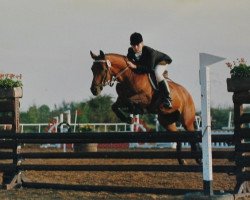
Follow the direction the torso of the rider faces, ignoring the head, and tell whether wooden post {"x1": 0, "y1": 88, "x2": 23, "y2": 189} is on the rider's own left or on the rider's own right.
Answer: on the rider's own right

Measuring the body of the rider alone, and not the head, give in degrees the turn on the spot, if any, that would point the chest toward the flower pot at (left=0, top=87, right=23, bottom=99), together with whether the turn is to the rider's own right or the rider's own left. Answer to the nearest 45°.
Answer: approximately 45° to the rider's own right

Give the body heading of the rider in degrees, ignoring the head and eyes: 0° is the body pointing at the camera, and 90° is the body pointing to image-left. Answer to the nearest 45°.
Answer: approximately 45°

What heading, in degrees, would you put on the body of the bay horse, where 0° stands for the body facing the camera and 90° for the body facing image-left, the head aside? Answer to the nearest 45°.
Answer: approximately 45°
